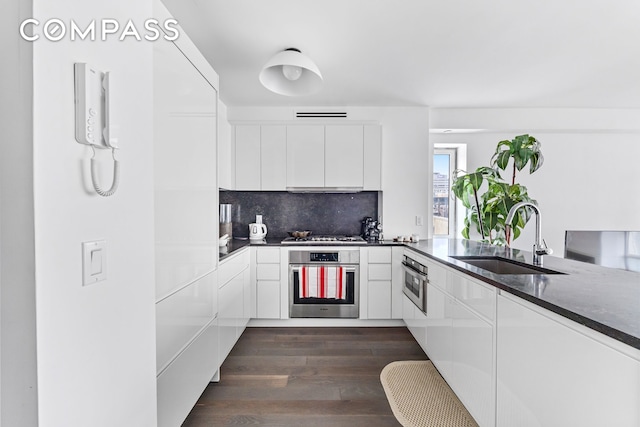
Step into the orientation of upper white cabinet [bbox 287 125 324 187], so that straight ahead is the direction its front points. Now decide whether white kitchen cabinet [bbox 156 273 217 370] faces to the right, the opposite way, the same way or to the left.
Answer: to the left

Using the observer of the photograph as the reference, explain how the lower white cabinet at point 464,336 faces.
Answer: facing to the left of the viewer

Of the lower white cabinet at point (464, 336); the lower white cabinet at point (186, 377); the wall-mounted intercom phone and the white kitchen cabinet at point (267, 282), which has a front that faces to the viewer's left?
the lower white cabinet at point (464, 336)

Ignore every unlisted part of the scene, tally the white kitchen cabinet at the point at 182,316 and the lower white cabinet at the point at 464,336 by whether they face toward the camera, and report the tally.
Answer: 0

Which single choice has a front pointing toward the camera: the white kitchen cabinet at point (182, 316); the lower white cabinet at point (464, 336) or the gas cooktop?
the gas cooktop

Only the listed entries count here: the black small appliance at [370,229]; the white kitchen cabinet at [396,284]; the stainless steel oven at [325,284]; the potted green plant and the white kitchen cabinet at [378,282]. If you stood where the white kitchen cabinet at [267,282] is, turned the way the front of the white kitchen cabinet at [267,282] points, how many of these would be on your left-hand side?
5

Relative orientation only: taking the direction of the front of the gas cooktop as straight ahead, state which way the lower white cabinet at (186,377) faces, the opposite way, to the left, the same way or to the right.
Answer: to the left

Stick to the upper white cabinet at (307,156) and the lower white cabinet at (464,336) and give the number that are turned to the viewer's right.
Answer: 0

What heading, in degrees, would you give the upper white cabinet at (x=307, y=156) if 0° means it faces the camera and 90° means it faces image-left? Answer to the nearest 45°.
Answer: approximately 0°

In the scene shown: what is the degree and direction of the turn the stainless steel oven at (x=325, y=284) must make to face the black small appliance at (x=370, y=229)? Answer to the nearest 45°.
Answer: approximately 135° to its left

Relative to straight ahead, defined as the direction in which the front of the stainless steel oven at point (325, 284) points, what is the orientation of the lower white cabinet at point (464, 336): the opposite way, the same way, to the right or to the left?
to the right

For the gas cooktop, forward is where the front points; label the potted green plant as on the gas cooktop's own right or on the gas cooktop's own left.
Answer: on the gas cooktop's own left

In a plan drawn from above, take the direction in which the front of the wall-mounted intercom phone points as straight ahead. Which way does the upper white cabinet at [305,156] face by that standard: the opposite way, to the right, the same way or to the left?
to the right
